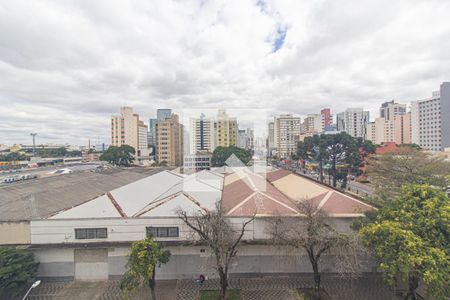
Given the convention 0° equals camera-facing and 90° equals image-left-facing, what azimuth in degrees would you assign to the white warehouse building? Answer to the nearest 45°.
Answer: approximately 0°

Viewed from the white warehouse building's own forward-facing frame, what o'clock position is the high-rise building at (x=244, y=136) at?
The high-rise building is roughly at 7 o'clock from the white warehouse building.

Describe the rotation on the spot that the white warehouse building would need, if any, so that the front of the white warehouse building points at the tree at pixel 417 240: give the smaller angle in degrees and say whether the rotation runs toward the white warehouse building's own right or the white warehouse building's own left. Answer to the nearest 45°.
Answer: approximately 90° to the white warehouse building's own left

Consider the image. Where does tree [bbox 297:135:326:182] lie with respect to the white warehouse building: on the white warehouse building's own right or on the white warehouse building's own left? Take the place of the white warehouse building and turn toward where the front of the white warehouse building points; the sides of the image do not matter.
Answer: on the white warehouse building's own left

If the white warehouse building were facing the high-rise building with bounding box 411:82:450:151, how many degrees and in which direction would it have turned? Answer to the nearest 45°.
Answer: approximately 135° to its left

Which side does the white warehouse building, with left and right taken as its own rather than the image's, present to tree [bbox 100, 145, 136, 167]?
back

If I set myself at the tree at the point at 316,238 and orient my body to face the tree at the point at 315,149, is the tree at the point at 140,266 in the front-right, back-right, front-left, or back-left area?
back-left

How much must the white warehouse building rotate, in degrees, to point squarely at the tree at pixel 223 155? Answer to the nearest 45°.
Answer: approximately 180°

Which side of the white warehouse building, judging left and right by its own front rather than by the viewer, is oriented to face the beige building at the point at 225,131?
back

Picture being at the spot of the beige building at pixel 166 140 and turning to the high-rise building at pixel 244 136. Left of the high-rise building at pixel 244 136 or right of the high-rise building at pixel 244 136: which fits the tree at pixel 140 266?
right

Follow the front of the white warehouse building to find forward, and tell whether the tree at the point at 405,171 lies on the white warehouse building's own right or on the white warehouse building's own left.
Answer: on the white warehouse building's own left

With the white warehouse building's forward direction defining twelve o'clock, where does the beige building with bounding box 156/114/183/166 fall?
The beige building is roughly at 6 o'clock from the white warehouse building.

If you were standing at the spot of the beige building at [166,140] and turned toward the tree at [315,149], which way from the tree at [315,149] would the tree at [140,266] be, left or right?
right

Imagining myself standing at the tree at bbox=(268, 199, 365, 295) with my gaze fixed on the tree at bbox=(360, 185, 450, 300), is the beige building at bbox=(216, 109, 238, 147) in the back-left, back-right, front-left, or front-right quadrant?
back-left
